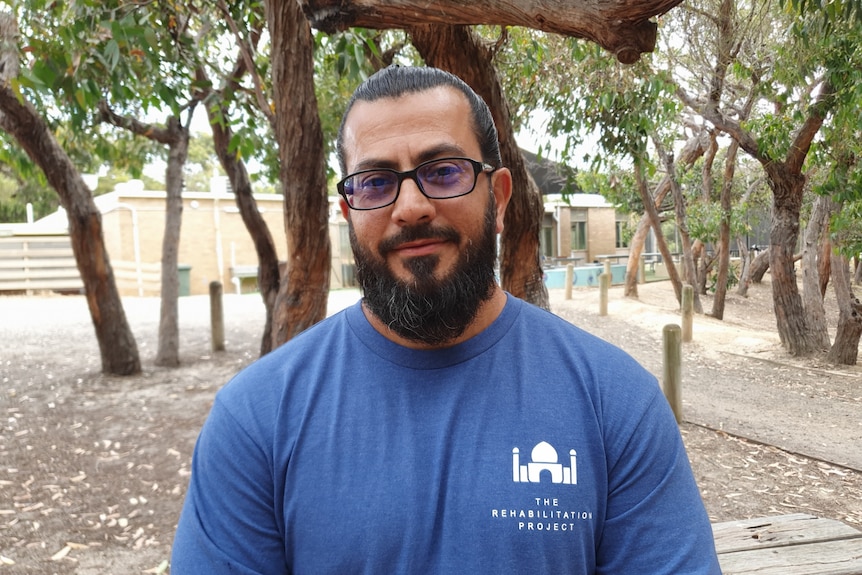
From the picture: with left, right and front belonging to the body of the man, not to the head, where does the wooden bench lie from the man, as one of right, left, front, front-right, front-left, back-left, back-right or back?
back-left

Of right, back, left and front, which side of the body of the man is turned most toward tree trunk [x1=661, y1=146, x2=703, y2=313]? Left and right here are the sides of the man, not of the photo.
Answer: back

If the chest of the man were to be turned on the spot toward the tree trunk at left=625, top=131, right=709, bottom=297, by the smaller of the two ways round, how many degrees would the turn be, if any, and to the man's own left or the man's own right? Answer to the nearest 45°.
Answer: approximately 180°

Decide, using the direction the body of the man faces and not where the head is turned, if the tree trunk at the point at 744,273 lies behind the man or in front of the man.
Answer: behind

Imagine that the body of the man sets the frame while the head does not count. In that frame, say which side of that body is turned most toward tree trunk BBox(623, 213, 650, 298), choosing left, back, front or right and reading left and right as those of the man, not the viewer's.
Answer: back

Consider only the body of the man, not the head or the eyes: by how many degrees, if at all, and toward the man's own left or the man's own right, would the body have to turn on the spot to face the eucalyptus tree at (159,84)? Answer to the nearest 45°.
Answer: approximately 135° to the man's own right

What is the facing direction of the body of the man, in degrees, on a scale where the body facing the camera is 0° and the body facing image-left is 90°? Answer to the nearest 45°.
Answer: approximately 0°

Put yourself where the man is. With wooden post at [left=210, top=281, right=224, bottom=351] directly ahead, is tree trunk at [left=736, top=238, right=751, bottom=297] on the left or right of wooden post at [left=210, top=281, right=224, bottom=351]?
right
